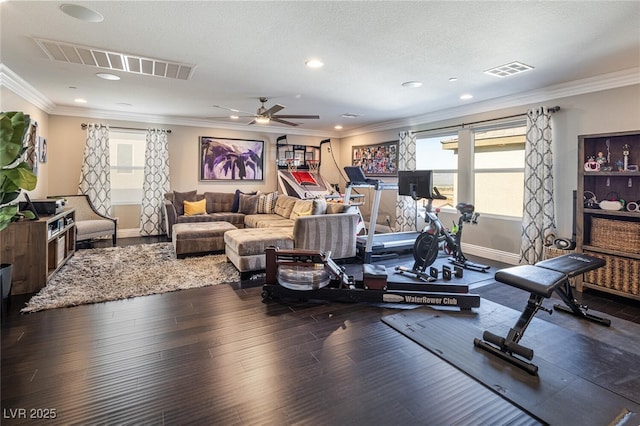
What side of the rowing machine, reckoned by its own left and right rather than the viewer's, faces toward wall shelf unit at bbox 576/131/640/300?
back

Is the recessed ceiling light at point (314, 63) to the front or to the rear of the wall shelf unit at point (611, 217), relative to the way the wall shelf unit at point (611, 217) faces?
to the front

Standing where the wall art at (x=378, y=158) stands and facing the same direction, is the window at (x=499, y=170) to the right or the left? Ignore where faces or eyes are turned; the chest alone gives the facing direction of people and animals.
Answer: on its left

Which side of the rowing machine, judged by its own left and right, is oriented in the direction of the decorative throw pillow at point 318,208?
right

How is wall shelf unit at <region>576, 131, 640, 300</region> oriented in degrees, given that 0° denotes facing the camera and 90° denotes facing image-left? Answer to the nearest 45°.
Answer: approximately 45°

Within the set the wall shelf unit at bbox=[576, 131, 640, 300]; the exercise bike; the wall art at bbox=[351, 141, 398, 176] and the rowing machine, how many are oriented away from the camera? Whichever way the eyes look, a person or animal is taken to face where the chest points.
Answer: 0

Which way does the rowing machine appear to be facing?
to the viewer's left

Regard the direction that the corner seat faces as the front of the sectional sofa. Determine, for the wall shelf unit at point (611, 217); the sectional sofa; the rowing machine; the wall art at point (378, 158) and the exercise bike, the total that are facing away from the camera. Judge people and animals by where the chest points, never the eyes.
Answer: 0

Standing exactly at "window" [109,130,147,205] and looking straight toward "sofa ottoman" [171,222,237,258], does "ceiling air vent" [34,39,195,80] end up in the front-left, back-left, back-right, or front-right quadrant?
front-right

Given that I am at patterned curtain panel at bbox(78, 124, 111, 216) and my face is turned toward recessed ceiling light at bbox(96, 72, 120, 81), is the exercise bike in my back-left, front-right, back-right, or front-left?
front-left

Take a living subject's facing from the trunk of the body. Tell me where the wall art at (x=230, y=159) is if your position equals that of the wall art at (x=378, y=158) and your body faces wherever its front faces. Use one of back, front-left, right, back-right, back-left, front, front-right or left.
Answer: front-right

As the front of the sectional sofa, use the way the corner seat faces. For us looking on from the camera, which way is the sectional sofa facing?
facing the viewer and to the left of the viewer
